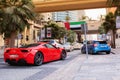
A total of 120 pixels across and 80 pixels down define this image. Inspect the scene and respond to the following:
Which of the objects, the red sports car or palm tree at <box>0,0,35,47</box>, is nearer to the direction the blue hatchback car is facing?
the palm tree

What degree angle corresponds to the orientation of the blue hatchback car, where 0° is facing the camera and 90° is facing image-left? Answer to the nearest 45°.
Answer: approximately 135°

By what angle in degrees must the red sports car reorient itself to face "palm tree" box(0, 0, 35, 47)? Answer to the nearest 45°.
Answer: approximately 45° to its left

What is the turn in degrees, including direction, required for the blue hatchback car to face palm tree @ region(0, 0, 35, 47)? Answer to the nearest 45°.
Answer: approximately 45° to its left
